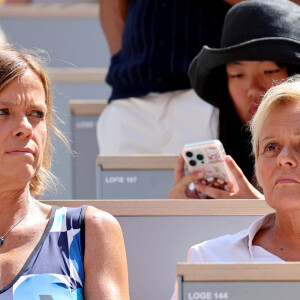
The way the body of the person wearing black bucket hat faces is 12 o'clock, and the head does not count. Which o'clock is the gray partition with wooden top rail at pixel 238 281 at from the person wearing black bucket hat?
The gray partition with wooden top rail is roughly at 12 o'clock from the person wearing black bucket hat.

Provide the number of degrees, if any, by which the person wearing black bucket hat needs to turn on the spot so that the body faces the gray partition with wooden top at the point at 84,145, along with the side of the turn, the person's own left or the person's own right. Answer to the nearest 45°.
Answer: approximately 135° to the person's own right

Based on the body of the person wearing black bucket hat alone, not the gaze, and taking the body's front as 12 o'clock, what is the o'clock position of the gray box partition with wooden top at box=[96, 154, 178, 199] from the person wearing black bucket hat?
The gray box partition with wooden top is roughly at 2 o'clock from the person wearing black bucket hat.

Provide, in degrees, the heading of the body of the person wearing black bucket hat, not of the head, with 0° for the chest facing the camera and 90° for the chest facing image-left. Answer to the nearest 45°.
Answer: approximately 0°
